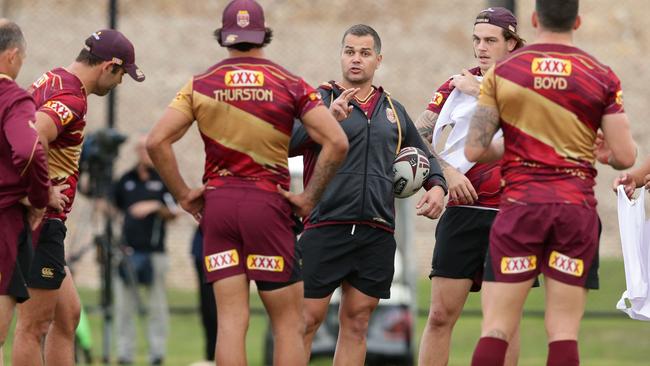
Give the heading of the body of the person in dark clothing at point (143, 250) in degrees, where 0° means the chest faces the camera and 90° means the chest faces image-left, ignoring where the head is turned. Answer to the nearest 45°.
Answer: approximately 0°

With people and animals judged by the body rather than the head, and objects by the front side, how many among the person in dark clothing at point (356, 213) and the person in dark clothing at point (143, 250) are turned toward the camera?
2
